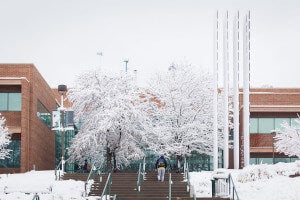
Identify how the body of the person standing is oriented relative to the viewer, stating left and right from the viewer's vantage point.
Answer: facing away from the viewer

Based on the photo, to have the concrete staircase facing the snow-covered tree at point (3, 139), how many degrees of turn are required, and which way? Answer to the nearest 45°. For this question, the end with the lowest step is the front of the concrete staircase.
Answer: approximately 135° to its right

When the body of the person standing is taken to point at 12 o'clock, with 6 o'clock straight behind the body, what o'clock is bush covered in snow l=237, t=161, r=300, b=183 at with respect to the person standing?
The bush covered in snow is roughly at 4 o'clock from the person standing.

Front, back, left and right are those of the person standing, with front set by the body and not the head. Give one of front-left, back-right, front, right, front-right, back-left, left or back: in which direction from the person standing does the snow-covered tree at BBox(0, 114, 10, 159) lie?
front-left

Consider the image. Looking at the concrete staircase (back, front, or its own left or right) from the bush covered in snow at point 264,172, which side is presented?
left

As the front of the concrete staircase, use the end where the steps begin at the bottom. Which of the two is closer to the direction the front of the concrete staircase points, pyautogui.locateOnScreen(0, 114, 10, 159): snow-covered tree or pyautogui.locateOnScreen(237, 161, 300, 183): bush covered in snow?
the bush covered in snow
